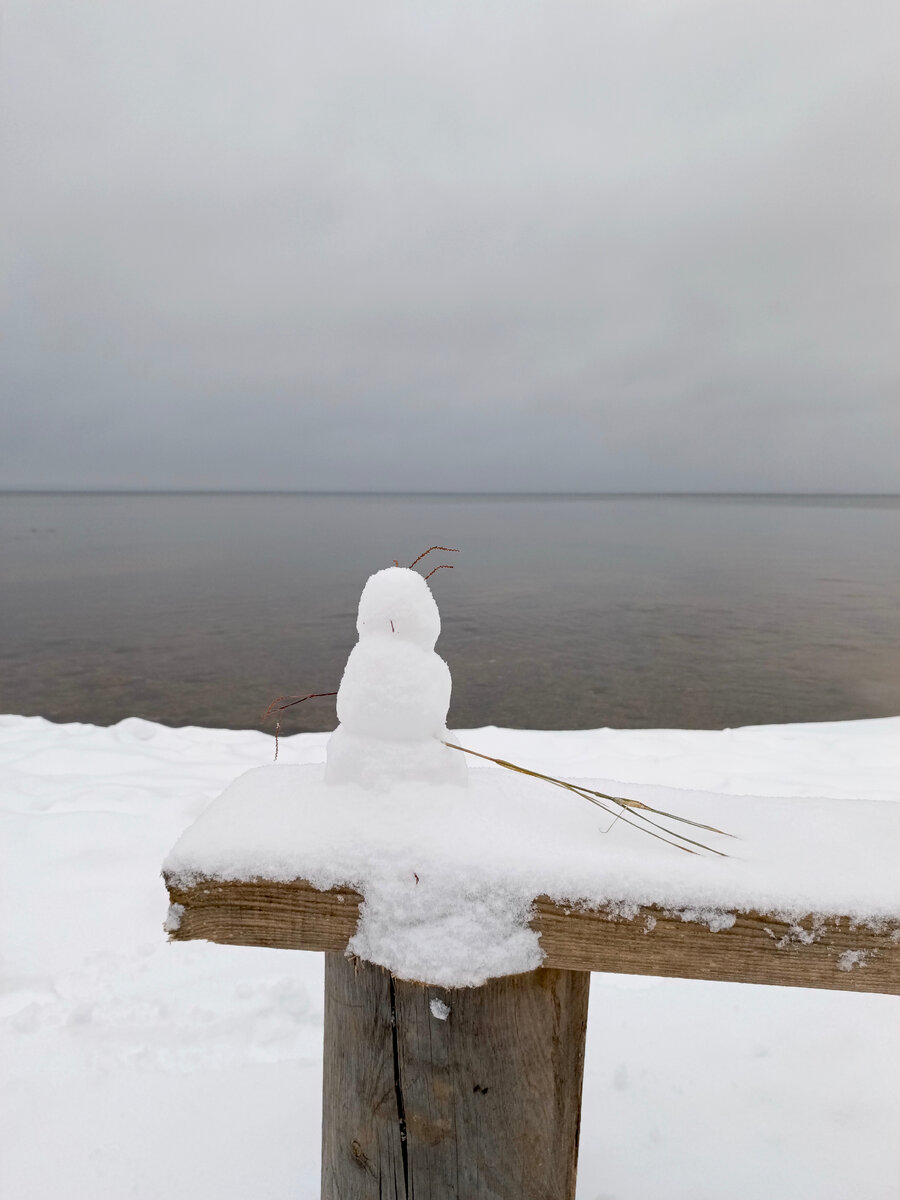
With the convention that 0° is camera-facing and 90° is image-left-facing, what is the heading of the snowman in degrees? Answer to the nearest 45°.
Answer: approximately 0°
